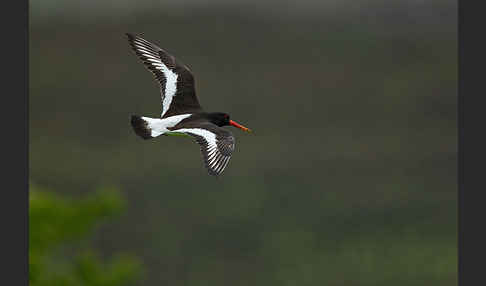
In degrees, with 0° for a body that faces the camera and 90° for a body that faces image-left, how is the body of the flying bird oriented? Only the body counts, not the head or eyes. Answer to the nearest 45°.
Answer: approximately 270°
